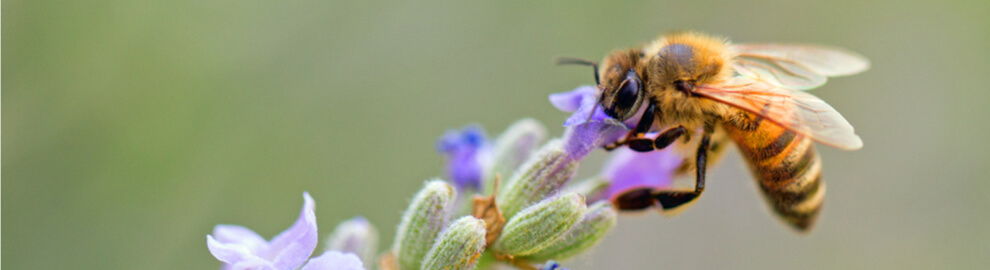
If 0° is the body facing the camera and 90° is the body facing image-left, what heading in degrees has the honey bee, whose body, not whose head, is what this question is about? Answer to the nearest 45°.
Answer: approximately 90°

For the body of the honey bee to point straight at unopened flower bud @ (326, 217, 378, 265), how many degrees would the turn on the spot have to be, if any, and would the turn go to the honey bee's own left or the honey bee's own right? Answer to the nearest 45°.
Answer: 0° — it already faces it
